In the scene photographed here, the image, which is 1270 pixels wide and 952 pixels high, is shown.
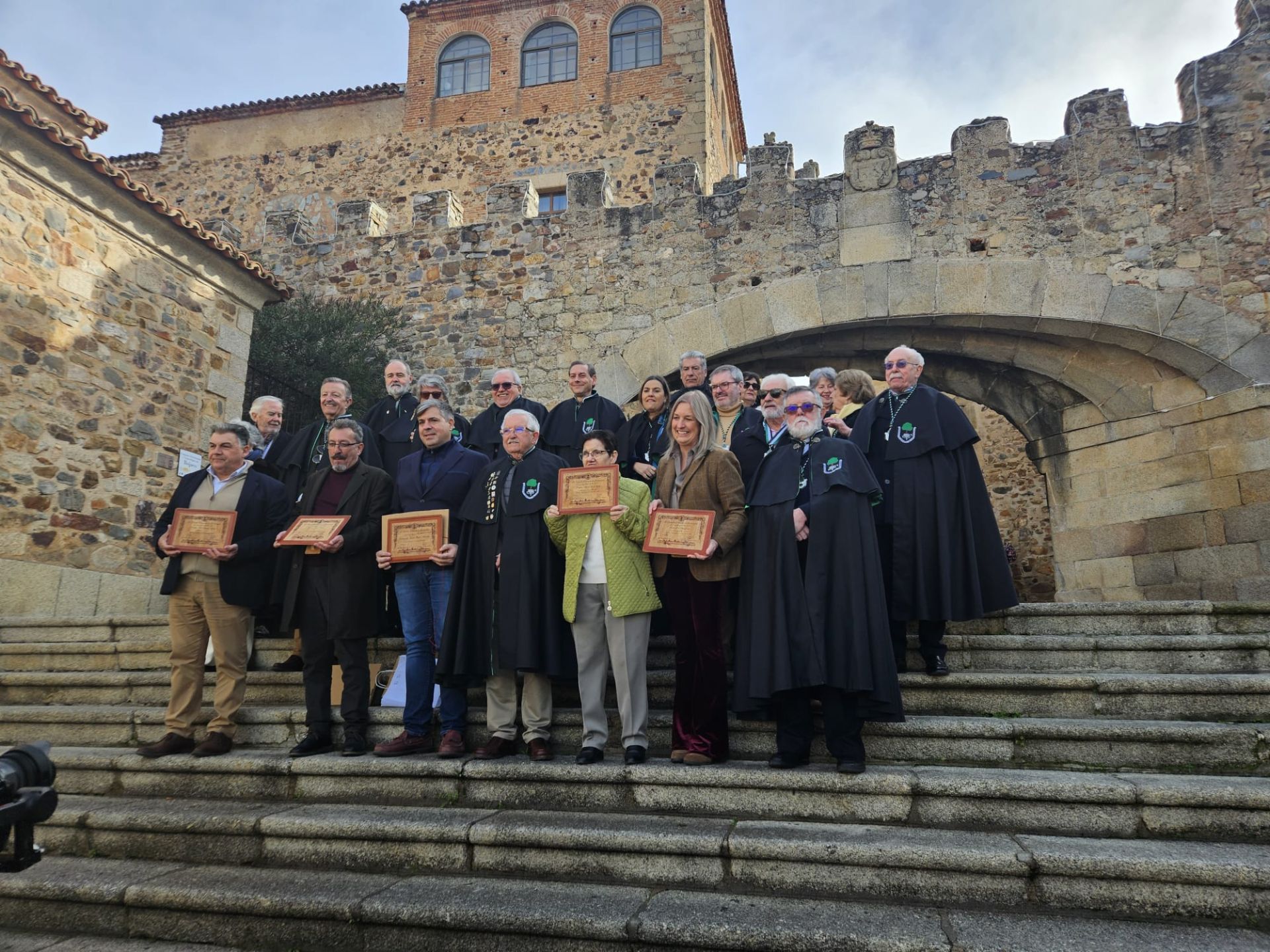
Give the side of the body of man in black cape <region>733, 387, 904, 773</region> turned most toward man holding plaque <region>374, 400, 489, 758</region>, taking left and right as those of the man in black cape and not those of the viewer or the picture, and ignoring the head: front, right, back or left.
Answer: right

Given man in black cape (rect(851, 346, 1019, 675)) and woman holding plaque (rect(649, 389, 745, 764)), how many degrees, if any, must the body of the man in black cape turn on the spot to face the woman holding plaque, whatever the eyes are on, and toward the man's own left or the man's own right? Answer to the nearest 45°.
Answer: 0° — they already face them

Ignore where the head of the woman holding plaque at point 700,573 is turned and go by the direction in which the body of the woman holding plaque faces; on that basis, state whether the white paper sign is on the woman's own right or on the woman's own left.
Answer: on the woman's own right

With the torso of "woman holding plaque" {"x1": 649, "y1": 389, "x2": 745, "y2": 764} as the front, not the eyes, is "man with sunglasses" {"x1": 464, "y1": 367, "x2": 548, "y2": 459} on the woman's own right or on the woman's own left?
on the woman's own right

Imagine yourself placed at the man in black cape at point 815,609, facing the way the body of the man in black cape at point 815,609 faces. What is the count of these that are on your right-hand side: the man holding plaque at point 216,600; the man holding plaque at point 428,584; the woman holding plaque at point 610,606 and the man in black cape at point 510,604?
4

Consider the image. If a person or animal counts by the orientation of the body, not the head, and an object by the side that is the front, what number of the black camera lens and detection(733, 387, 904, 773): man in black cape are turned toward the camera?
1

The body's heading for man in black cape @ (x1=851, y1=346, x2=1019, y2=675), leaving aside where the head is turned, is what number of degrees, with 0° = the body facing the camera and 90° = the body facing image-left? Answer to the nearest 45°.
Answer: approximately 45°

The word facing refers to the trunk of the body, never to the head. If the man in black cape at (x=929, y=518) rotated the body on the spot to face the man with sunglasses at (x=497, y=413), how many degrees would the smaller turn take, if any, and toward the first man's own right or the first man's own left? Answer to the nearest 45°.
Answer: approximately 45° to the first man's own right

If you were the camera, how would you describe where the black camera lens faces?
facing away from the viewer and to the right of the viewer

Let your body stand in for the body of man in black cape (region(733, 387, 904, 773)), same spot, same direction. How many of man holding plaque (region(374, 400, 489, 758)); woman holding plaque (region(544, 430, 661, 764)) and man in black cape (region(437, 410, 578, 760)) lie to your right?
3

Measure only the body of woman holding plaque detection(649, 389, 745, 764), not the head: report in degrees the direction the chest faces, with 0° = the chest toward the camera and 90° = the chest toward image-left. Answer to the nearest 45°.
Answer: approximately 45°

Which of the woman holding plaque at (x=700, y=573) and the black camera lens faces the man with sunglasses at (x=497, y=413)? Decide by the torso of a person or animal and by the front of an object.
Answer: the black camera lens
